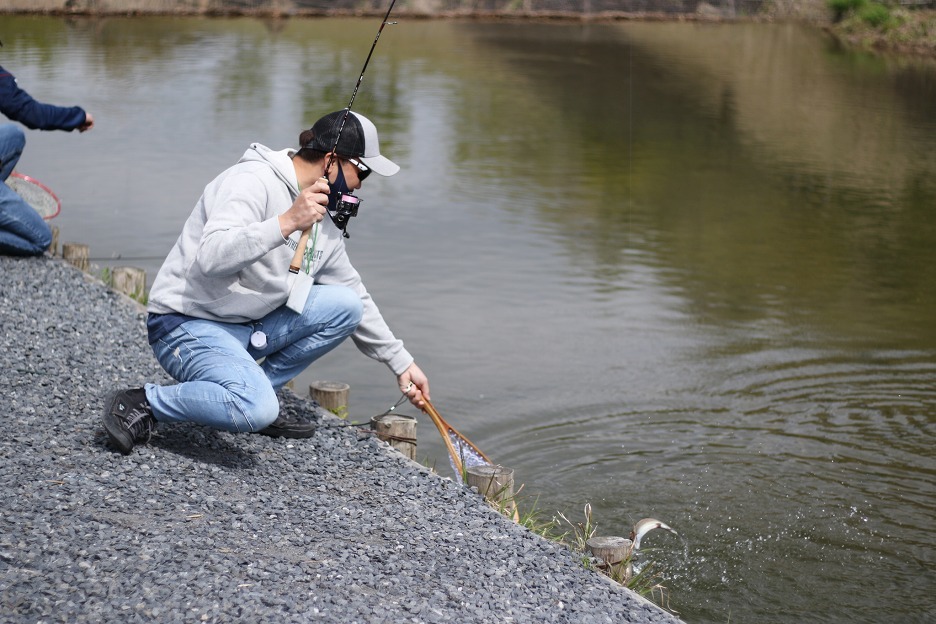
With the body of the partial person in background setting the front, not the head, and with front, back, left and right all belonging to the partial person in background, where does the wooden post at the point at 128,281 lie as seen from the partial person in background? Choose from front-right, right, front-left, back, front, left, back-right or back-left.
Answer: front-right

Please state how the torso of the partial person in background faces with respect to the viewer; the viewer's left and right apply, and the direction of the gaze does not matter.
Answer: facing to the right of the viewer

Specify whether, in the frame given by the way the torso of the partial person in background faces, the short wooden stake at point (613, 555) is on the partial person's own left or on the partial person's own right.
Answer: on the partial person's own right

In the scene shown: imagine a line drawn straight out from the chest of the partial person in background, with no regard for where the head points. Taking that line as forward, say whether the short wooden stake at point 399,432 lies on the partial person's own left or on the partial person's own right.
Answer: on the partial person's own right

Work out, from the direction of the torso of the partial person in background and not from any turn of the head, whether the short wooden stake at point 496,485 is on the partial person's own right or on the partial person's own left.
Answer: on the partial person's own right
